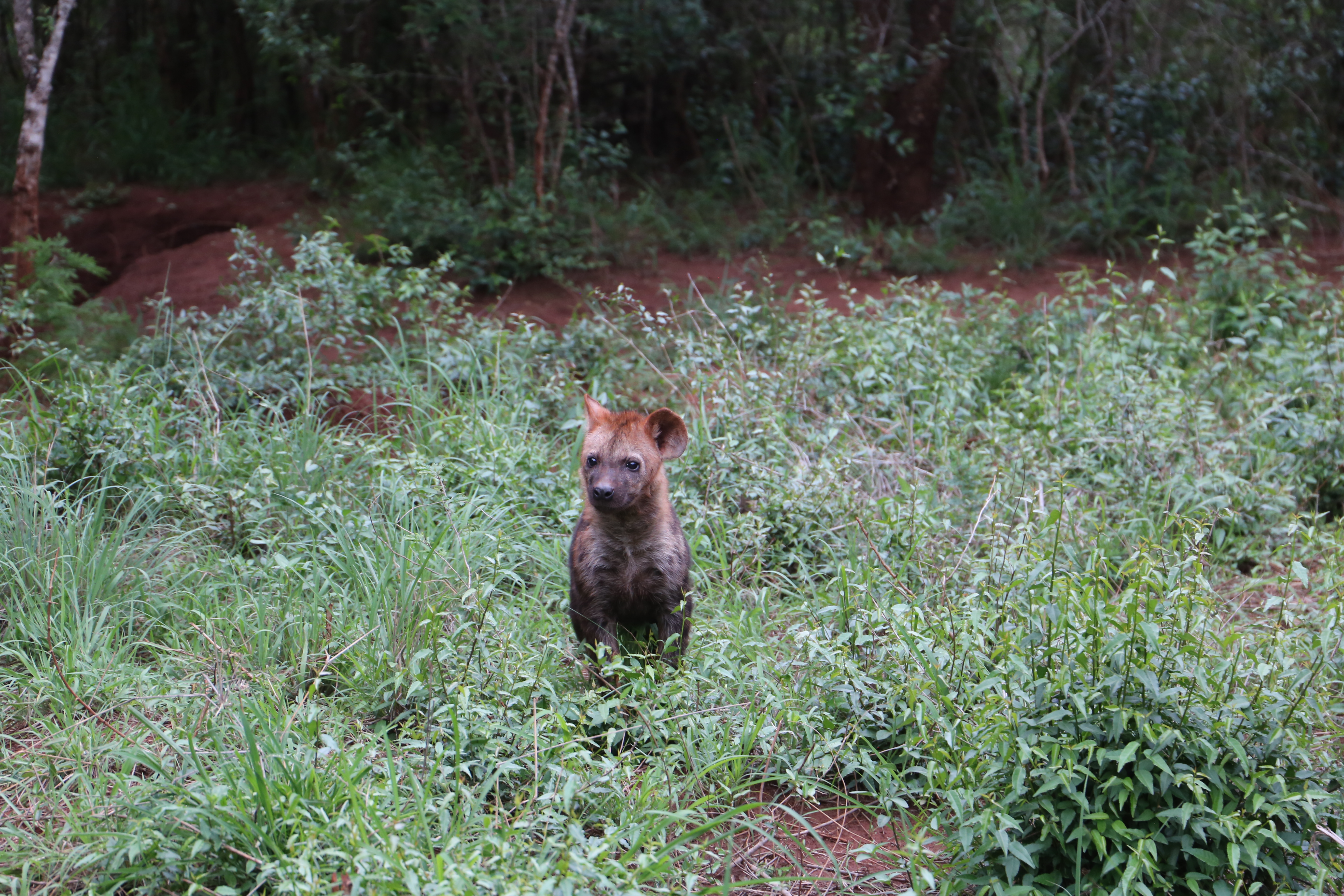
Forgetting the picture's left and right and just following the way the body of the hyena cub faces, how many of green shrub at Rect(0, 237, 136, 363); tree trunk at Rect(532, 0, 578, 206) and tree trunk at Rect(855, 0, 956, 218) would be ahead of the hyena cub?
0

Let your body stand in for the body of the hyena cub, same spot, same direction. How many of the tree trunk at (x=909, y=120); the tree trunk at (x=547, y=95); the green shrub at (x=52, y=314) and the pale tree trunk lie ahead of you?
0

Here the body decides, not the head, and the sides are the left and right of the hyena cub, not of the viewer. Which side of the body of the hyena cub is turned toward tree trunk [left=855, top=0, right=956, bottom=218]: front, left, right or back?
back

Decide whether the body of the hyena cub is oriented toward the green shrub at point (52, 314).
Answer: no

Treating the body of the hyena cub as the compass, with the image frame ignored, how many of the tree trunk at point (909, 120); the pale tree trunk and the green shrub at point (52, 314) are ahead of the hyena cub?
0

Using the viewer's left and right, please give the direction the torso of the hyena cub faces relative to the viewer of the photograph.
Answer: facing the viewer

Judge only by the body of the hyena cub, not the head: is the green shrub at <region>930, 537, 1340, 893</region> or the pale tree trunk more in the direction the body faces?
the green shrub

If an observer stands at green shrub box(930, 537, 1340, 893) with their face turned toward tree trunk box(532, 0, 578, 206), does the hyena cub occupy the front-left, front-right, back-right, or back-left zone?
front-left

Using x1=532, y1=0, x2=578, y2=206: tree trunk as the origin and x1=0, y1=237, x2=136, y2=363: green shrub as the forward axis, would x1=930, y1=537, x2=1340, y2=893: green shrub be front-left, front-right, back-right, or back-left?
front-left

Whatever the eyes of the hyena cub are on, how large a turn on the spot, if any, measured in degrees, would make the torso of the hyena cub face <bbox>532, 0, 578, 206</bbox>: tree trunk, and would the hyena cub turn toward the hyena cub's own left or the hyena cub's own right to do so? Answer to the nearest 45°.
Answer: approximately 180°

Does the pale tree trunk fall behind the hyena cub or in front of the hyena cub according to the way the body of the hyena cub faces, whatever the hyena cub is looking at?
behind

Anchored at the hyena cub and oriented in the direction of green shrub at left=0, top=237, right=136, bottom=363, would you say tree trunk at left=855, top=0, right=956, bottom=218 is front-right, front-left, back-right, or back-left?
front-right

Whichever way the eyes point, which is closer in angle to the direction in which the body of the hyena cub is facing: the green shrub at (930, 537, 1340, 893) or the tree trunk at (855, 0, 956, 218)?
the green shrub
